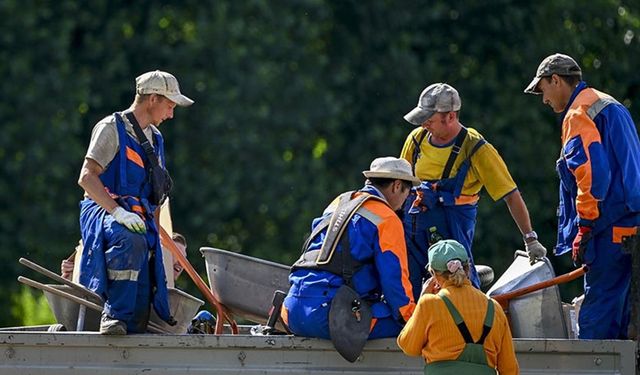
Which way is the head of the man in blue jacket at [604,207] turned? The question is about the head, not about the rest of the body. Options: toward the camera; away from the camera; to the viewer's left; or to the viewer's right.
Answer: to the viewer's left

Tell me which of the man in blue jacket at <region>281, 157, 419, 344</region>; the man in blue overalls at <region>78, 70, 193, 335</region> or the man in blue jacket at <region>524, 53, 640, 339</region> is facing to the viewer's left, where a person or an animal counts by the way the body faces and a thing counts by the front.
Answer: the man in blue jacket at <region>524, 53, 640, 339</region>

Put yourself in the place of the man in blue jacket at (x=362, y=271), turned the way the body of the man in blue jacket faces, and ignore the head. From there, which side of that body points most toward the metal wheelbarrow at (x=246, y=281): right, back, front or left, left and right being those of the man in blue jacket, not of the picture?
left

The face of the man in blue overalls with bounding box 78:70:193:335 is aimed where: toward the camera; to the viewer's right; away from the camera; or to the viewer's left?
to the viewer's right

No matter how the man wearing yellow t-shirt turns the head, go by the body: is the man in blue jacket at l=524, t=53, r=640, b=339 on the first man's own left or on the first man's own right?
on the first man's own left

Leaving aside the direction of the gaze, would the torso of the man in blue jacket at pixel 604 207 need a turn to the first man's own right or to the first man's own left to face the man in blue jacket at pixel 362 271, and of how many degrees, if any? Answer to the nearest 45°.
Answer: approximately 45° to the first man's own left

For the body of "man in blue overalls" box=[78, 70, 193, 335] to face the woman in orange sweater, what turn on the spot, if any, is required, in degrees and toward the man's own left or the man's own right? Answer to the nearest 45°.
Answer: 0° — they already face them

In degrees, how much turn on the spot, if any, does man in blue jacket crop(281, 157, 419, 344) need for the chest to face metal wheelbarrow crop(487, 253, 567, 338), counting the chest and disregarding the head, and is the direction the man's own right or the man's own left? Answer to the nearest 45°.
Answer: approximately 45° to the man's own right

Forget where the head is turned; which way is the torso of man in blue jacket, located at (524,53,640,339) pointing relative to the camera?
to the viewer's left

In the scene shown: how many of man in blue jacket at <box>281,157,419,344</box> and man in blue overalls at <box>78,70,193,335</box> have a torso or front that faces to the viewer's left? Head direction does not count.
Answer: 0

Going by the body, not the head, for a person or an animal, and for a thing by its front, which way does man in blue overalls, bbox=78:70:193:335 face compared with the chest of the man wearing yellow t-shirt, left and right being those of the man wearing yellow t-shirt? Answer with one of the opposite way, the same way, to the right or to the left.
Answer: to the left

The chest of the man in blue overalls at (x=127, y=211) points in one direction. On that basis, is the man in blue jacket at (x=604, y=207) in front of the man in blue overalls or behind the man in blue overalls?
in front

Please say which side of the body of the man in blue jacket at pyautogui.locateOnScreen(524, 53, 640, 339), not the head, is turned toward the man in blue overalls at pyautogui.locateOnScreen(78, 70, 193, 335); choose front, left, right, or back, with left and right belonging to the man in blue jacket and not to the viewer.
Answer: front

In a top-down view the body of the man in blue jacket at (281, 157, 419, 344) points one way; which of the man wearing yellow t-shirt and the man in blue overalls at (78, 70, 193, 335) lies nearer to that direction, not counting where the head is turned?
the man wearing yellow t-shirt
